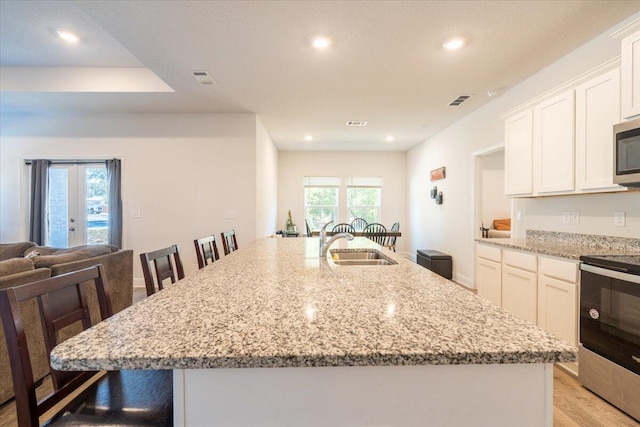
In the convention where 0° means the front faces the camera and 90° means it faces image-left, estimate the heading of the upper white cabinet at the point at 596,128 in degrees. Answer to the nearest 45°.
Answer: approximately 45°

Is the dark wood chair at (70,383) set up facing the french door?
no

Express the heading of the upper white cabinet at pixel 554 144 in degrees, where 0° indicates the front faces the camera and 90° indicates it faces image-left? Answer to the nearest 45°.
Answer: approximately 45°

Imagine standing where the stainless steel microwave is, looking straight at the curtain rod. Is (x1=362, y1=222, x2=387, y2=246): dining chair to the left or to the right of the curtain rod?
right

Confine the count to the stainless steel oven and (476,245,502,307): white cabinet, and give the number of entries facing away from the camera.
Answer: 0

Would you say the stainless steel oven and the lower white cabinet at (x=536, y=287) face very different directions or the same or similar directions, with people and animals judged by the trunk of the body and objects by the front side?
same or similar directions

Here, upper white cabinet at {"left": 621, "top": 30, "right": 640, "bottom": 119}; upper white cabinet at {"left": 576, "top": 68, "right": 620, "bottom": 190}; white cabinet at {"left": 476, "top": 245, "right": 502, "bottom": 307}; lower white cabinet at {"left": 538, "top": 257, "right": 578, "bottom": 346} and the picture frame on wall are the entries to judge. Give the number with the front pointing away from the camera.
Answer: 0

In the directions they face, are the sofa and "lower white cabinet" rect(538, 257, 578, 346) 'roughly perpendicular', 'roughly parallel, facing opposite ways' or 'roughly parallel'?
roughly parallel

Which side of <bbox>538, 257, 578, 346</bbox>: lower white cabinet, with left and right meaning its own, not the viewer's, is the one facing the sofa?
front

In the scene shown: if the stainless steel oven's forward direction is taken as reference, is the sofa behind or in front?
in front

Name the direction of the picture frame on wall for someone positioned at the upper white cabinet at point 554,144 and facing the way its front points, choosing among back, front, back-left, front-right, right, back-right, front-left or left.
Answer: right

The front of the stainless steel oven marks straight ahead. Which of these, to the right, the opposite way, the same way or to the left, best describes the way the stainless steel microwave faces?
the same way

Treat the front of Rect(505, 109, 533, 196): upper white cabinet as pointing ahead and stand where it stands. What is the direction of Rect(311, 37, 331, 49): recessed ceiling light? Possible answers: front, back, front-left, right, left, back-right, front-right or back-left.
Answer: front

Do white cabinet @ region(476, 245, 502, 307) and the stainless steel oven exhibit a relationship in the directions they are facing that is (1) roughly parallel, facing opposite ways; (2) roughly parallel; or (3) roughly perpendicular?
roughly parallel

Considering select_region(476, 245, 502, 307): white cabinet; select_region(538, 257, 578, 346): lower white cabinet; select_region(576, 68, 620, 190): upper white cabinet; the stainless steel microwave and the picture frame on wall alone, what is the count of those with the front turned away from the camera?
0

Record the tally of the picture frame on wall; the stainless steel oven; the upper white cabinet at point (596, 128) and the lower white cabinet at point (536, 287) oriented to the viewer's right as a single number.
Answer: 0

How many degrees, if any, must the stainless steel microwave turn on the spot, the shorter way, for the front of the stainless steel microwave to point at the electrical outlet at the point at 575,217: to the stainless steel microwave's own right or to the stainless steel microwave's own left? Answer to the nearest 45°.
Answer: approximately 90° to the stainless steel microwave's own right

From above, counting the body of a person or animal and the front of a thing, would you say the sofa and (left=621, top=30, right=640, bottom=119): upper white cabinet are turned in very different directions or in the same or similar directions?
same or similar directions

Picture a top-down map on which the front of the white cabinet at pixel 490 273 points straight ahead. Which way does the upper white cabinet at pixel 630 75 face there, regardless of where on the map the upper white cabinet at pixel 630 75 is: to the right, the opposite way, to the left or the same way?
the same way
